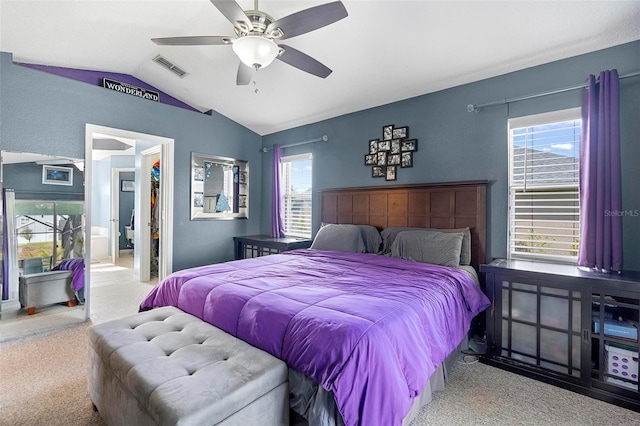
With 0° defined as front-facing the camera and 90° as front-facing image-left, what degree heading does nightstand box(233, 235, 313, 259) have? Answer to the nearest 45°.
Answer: approximately 45°

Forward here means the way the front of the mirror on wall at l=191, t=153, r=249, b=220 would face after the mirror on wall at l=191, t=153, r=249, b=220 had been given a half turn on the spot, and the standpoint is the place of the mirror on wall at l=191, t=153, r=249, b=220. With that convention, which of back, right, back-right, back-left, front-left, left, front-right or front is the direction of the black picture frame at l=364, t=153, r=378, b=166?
back

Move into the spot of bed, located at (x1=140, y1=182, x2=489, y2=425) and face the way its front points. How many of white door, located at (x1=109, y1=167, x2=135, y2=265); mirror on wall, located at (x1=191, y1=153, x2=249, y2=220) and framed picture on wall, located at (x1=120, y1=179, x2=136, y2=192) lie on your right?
3

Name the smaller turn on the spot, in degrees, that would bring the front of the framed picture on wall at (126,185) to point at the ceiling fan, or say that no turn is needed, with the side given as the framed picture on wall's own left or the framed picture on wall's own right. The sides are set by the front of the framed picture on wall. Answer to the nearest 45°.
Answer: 0° — it already faces it

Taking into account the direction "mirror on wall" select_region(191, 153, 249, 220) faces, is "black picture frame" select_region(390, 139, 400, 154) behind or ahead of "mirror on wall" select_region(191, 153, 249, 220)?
ahead

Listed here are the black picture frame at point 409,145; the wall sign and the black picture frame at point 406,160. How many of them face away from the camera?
0

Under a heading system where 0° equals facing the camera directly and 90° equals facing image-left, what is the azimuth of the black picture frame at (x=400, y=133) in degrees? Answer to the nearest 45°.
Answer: approximately 45°

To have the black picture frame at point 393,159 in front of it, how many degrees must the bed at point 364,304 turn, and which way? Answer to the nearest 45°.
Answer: approximately 135° to its right

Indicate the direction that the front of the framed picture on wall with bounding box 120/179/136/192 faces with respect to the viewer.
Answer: facing the viewer

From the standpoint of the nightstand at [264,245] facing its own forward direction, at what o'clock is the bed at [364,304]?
The bed is roughly at 10 o'clock from the nightstand.

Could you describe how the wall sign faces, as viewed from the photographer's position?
facing the viewer and to the right of the viewer

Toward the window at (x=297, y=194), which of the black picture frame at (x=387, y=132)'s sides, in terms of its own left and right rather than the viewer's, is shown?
right

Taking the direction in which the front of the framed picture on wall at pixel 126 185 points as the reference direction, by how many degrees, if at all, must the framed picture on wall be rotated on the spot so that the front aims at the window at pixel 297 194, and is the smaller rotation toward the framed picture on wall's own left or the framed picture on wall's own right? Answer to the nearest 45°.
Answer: approximately 45° to the framed picture on wall's own left

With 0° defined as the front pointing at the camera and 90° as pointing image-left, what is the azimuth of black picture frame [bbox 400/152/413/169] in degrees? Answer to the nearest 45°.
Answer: approximately 45°
